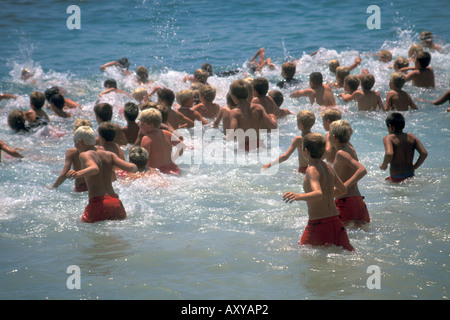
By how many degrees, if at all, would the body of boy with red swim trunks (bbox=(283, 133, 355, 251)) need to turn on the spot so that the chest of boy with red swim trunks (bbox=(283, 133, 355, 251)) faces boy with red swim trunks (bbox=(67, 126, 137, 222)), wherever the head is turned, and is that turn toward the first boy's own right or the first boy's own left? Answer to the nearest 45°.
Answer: approximately 45° to the first boy's own left

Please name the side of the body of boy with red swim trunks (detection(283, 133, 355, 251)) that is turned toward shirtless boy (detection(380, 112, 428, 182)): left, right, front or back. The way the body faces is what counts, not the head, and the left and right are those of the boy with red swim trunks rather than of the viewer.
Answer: right

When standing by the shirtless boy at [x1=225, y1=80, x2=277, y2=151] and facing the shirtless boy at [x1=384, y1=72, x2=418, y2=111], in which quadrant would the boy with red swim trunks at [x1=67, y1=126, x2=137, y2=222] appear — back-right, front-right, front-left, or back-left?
back-right

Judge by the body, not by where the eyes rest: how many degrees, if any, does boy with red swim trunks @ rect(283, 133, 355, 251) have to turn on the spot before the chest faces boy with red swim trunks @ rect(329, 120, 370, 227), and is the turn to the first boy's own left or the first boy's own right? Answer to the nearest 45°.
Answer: approximately 45° to the first boy's own right

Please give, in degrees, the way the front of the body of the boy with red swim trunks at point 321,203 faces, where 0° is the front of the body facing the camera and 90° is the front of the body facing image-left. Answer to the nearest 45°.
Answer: approximately 135°

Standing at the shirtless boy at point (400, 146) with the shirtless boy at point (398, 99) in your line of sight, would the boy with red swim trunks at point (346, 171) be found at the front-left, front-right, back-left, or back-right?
back-left

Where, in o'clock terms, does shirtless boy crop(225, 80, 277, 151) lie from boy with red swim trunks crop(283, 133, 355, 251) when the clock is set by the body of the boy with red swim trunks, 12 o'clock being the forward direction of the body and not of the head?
The shirtless boy is roughly at 1 o'clock from the boy with red swim trunks.

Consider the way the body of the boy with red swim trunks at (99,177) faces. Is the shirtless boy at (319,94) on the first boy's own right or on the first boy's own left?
on the first boy's own right
